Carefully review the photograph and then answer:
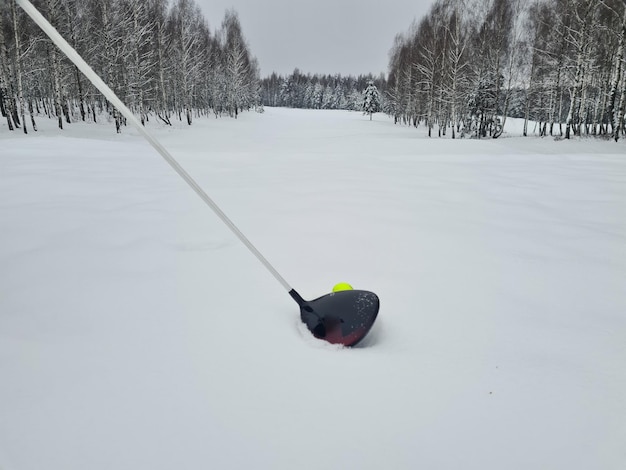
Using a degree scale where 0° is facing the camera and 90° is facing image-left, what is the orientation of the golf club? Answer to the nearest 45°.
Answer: approximately 180°
